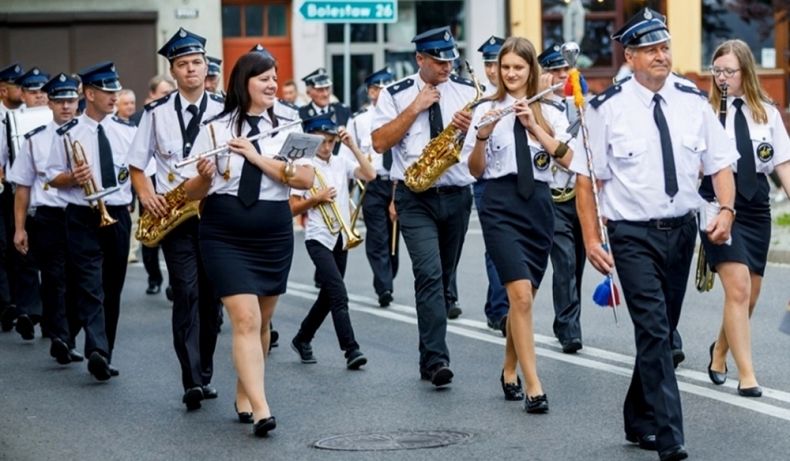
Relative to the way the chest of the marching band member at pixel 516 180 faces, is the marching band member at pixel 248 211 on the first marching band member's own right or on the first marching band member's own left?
on the first marching band member's own right

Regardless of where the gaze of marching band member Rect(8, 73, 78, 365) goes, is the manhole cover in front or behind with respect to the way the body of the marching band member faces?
in front

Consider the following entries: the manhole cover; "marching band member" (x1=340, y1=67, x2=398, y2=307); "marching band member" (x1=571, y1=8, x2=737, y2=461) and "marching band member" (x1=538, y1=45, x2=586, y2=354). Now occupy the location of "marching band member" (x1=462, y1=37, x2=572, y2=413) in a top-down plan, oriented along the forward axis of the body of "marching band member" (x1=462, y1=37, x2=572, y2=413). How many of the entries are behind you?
2

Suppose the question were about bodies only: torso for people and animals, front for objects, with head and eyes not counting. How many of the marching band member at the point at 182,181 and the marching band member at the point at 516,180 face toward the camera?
2

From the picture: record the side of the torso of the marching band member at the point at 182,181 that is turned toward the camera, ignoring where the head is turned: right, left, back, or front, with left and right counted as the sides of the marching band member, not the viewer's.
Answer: front

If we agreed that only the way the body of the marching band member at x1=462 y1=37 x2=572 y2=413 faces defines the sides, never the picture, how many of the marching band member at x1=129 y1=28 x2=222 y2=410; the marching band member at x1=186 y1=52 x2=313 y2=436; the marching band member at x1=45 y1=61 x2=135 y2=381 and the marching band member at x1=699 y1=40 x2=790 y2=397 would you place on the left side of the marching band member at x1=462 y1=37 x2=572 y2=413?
1

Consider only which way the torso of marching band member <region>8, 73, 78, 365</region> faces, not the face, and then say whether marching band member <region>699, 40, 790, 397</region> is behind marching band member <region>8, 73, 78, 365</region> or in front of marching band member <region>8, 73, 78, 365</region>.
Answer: in front

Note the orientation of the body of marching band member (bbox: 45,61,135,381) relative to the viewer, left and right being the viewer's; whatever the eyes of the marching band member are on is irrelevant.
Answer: facing the viewer and to the right of the viewer

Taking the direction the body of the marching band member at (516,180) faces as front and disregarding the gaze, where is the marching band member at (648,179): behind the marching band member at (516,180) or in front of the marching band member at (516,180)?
in front
